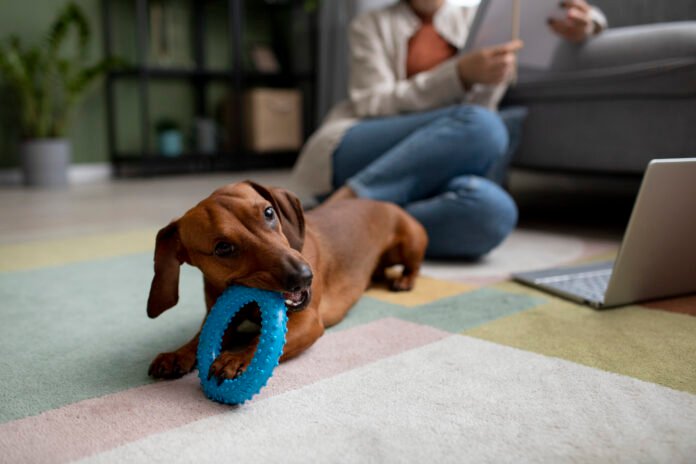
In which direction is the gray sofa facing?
toward the camera

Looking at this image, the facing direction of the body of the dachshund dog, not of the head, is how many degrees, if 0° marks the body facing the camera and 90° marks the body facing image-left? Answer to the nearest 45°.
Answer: approximately 45°

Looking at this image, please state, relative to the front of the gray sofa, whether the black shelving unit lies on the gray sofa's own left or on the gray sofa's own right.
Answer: on the gray sofa's own right

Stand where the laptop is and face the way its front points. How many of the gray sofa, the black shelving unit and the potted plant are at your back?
0

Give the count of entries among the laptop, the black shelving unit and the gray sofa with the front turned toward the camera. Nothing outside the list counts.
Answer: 2

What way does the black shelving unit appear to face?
toward the camera

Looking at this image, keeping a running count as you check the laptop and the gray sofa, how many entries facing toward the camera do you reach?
1

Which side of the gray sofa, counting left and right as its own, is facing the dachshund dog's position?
front

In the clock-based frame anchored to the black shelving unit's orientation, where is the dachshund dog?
The dachshund dog is roughly at 12 o'clock from the black shelving unit.

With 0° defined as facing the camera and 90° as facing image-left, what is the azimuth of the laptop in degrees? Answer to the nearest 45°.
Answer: approximately 135°

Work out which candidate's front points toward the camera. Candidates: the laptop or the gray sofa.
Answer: the gray sofa

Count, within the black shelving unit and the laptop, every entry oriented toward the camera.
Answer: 1

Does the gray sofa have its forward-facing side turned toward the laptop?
yes

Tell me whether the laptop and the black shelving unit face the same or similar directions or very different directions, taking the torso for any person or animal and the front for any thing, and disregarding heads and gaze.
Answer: very different directions

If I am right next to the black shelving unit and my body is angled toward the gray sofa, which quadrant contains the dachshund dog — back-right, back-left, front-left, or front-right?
front-right

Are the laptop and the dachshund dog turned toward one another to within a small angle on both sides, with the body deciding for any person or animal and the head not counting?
no

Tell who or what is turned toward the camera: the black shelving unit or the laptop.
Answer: the black shelving unit
